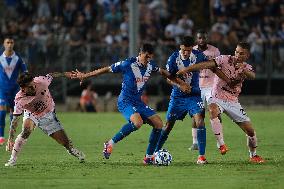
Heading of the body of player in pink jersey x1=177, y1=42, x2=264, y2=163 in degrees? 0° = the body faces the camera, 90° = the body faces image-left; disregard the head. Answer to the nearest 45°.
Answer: approximately 45°

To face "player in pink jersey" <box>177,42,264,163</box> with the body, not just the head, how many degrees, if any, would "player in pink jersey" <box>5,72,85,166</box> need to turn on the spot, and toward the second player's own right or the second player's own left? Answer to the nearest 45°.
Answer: approximately 90° to the second player's own left

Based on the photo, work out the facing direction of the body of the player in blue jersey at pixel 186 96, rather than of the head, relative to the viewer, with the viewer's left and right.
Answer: facing the viewer

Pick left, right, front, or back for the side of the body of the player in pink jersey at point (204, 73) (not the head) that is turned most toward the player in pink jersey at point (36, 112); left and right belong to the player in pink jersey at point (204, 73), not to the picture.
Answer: front

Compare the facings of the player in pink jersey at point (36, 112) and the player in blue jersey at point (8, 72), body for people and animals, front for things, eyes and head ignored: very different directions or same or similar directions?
same or similar directions

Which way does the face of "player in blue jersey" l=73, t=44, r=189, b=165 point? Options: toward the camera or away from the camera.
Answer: toward the camera

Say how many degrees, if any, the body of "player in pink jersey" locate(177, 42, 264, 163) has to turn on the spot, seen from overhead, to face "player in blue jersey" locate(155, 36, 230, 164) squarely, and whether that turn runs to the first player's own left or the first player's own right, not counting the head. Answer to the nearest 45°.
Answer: approximately 45° to the first player's own right

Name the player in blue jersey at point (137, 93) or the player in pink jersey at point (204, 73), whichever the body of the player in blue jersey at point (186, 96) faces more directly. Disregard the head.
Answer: the player in blue jersey

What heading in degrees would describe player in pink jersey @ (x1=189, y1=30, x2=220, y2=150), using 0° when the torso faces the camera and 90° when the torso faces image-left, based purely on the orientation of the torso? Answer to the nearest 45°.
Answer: approximately 45°

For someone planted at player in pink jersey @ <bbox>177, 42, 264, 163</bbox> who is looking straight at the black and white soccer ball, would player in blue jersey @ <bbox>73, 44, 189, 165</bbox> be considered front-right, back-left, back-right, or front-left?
front-right
